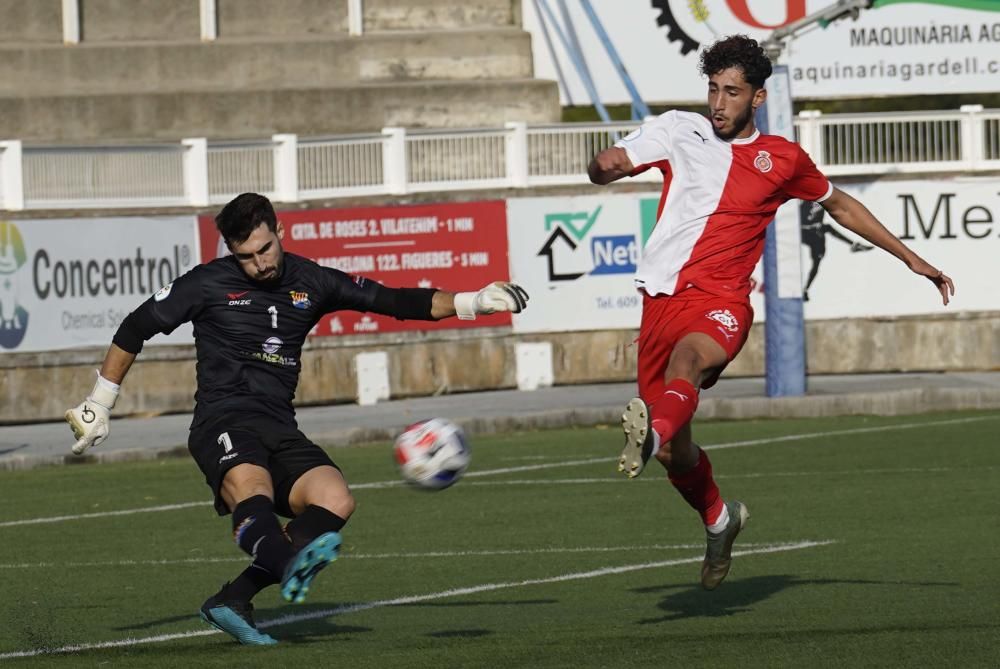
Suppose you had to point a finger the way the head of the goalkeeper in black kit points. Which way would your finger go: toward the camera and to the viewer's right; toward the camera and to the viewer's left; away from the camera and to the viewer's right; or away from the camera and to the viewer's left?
toward the camera and to the viewer's right

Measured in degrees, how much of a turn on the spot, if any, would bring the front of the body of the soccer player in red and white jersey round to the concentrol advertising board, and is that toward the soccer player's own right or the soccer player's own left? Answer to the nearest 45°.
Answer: approximately 90° to the soccer player's own right

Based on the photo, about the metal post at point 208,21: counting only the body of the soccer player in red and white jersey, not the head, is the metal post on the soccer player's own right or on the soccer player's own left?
on the soccer player's own right

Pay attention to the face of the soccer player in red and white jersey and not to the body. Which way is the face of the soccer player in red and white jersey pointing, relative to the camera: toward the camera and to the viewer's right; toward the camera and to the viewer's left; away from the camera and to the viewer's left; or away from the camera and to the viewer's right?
toward the camera and to the viewer's left

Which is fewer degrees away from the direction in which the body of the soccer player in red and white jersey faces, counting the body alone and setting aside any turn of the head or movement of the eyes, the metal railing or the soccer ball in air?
the soccer ball in air

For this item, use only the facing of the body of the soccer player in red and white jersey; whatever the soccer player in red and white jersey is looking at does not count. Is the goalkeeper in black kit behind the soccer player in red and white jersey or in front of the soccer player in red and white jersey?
in front

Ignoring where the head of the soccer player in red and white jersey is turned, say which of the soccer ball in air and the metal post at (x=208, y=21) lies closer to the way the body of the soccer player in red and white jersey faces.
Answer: the soccer ball in air

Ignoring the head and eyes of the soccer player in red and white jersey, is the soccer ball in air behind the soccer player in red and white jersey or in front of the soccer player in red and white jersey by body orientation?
in front

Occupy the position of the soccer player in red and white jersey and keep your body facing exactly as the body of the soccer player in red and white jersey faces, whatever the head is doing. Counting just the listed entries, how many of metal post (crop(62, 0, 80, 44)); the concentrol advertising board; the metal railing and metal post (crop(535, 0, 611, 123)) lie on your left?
0

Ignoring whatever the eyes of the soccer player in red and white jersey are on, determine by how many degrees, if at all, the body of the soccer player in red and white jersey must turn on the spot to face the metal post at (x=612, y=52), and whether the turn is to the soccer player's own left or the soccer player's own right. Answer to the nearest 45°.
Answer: approximately 135° to the soccer player's own right

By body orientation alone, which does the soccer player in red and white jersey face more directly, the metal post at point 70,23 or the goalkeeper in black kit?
the goalkeeper in black kit

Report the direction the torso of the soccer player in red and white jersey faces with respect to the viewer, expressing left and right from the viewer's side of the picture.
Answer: facing the viewer and to the left of the viewer

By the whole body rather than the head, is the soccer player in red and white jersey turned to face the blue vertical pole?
no

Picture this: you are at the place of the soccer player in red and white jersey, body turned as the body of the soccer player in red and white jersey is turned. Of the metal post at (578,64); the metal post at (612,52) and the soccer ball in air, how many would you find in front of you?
1

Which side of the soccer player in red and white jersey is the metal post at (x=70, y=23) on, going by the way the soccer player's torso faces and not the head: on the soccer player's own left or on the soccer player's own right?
on the soccer player's own right
